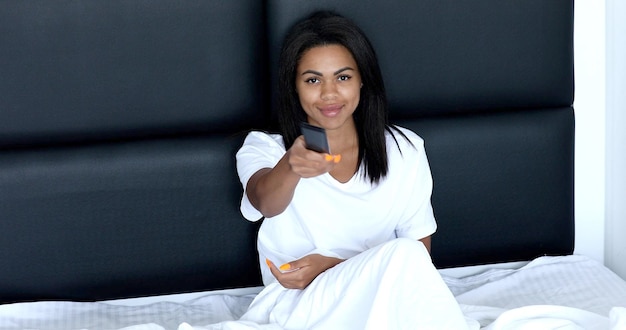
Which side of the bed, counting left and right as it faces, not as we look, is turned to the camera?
front
